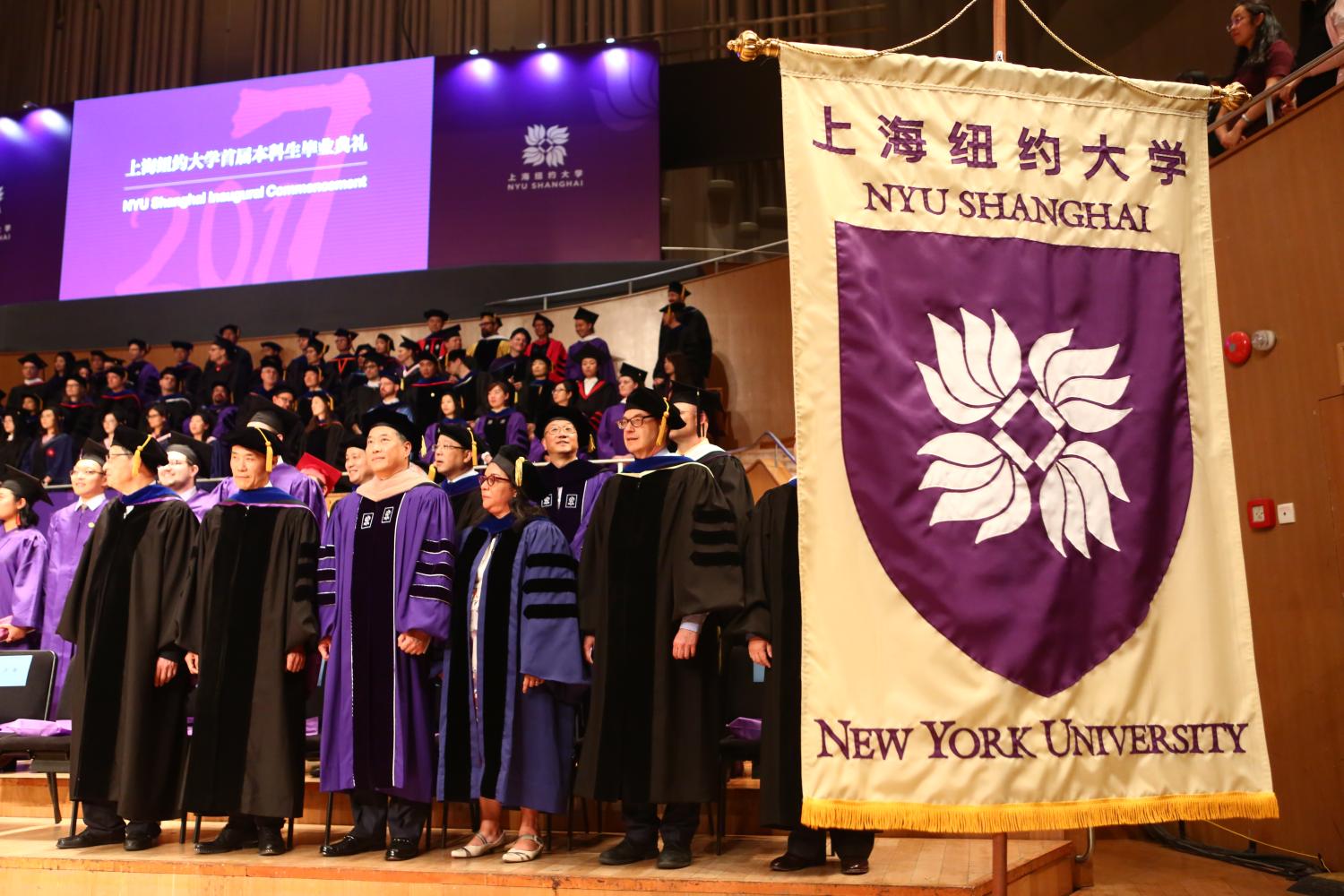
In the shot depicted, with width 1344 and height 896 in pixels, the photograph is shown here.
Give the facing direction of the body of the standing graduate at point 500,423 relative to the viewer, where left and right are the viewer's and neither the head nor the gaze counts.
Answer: facing the viewer and to the left of the viewer

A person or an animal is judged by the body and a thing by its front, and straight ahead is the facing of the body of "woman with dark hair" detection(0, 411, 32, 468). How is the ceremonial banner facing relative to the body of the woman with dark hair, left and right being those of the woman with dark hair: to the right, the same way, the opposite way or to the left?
the same way

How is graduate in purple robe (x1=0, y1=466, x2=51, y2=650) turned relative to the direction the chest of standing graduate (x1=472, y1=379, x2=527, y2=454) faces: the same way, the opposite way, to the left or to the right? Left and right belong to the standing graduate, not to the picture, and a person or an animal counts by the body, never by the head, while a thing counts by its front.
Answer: the same way

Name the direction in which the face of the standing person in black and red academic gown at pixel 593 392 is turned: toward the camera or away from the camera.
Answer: toward the camera

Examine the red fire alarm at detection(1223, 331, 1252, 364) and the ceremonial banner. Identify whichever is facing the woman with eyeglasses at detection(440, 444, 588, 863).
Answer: the red fire alarm

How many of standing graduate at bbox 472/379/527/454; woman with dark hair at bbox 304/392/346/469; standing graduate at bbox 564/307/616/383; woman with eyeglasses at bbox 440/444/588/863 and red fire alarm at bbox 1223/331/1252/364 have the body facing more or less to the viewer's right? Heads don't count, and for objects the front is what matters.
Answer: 0

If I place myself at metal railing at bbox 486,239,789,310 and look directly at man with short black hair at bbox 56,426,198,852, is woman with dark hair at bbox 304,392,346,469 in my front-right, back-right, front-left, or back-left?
front-right

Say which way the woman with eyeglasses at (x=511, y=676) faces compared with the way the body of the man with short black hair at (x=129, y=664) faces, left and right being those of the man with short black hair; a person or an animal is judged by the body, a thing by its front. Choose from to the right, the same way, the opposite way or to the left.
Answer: the same way

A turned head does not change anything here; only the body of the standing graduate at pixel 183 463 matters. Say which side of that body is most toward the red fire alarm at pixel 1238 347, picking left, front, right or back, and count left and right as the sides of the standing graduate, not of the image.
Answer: left

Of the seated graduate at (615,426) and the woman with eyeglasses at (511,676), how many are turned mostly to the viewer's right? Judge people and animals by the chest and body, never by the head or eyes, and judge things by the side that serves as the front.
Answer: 0

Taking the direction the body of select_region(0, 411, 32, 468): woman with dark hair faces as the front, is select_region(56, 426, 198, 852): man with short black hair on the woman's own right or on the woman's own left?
on the woman's own left

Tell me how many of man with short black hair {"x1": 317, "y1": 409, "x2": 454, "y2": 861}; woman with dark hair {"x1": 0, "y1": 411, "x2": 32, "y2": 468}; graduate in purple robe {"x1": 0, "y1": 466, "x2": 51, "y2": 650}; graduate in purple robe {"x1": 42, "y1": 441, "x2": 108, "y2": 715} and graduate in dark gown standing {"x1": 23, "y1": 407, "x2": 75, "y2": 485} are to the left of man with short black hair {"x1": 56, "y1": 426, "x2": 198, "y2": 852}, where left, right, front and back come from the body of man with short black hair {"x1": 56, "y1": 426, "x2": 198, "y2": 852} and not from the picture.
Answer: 1

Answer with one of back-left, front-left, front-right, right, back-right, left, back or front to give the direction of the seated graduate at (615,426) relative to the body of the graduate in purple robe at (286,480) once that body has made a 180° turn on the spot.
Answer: front

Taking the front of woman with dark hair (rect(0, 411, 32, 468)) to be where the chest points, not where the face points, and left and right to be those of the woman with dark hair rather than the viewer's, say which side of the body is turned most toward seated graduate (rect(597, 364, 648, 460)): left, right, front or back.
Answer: left

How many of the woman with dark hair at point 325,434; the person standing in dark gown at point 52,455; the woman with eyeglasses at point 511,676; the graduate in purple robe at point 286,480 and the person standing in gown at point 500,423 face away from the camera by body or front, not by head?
0

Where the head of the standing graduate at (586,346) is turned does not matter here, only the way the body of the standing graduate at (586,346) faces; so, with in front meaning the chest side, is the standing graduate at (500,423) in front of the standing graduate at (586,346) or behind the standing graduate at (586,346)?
in front

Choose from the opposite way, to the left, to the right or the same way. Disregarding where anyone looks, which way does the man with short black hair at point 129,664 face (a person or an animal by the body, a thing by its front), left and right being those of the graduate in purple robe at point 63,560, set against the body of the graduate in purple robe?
the same way
